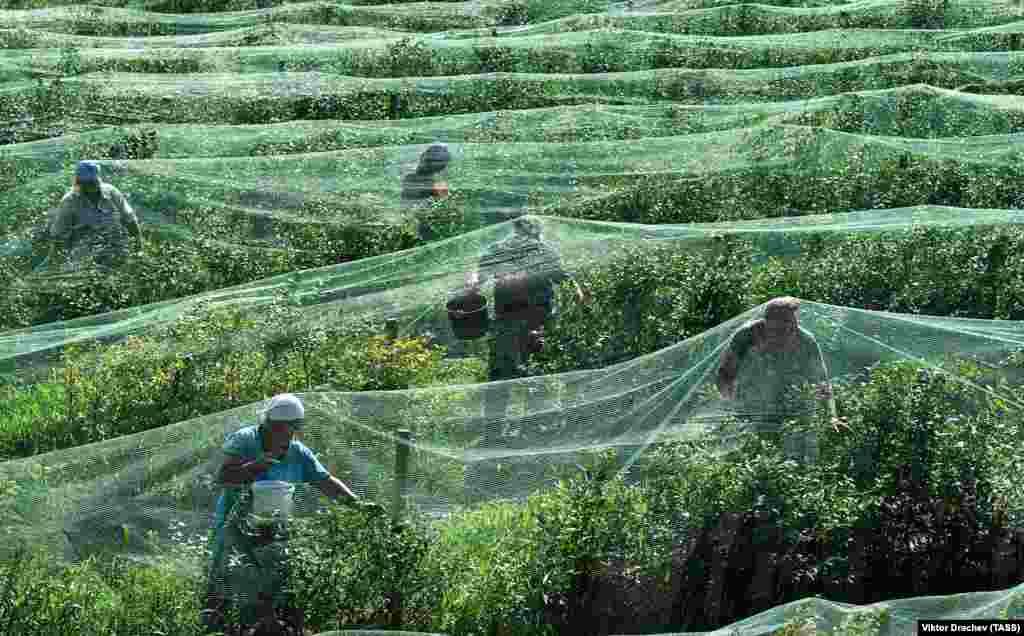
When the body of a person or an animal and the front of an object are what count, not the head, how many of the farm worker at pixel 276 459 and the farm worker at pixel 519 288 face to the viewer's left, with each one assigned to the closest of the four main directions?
0

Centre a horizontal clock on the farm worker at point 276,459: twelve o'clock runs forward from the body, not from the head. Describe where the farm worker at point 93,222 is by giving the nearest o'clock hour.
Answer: the farm worker at point 93,222 is roughly at 7 o'clock from the farm worker at point 276,459.

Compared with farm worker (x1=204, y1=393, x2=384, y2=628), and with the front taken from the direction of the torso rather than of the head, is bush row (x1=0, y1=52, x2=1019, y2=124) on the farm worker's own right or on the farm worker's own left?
on the farm worker's own left

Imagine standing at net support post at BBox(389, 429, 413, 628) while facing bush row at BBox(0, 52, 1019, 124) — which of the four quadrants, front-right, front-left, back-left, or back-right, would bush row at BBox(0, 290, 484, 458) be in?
front-left

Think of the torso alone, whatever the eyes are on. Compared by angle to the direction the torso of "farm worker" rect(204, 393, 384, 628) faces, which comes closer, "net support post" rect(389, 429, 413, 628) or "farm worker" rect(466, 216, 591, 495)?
the net support post

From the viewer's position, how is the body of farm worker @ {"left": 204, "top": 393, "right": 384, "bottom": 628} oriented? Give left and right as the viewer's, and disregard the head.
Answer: facing the viewer and to the right of the viewer
